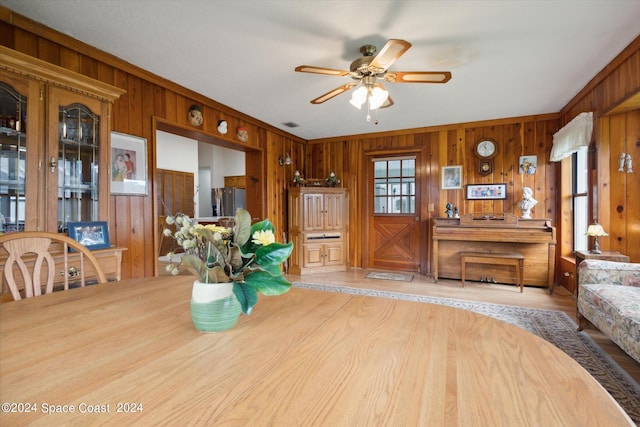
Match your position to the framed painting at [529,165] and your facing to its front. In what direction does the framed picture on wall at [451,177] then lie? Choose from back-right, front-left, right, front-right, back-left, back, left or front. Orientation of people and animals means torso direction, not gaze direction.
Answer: right

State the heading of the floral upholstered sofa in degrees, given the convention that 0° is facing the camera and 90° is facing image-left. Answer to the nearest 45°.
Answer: approximately 45°

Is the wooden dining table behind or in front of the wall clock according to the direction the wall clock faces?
in front

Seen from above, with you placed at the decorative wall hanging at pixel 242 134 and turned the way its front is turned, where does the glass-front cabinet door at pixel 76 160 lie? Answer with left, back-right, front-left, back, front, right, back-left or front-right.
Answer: right

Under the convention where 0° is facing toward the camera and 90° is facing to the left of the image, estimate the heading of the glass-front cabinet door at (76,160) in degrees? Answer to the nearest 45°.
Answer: approximately 315°

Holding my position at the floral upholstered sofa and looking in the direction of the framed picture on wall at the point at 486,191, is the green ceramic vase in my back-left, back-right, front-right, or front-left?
back-left

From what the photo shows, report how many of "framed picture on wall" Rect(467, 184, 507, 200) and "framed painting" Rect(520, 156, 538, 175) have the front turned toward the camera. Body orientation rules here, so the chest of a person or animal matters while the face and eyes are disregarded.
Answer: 2

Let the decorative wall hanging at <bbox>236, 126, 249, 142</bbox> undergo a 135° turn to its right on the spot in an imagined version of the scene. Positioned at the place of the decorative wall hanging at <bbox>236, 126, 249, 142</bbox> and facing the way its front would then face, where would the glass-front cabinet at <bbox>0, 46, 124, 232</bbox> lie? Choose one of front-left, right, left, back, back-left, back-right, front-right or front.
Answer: front-left

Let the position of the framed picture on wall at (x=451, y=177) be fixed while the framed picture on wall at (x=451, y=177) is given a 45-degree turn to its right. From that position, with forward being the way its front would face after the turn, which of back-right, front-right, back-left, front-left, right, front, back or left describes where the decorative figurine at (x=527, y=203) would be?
back-left

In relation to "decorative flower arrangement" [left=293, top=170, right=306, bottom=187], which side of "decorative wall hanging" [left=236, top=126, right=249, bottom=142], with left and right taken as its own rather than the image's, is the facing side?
left

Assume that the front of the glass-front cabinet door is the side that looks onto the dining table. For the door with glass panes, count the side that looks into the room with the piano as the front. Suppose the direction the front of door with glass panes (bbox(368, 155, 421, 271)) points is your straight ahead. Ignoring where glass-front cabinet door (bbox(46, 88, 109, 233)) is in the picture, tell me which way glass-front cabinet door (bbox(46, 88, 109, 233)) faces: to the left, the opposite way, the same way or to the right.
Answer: to the left

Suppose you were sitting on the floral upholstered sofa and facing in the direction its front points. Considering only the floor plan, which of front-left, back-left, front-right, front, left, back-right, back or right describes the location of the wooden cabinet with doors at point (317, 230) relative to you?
front-right

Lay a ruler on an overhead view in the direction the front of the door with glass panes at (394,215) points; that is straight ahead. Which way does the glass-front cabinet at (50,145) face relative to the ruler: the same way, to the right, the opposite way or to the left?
to the left

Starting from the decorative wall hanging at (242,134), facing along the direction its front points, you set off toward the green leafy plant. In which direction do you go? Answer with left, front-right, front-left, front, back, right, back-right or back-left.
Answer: front-right

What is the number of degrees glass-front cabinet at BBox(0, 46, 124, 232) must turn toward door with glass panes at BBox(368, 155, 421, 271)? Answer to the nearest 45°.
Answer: approximately 45° to its left

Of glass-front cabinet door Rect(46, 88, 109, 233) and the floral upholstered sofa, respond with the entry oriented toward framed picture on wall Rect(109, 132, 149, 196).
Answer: the floral upholstered sofa

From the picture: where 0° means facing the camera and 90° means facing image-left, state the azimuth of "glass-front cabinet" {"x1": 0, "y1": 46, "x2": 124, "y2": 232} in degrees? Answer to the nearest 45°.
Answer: approximately 315°
